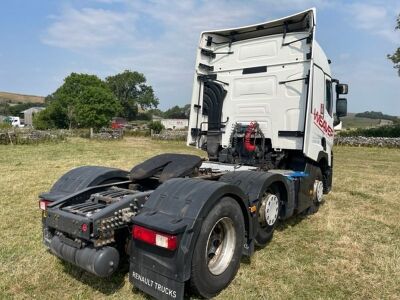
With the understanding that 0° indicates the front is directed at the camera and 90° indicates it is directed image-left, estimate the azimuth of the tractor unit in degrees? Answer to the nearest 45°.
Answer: approximately 225°
